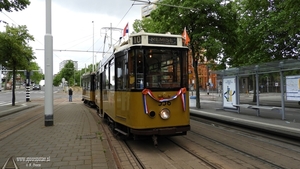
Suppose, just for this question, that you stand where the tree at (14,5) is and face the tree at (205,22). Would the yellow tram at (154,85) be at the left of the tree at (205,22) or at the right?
right

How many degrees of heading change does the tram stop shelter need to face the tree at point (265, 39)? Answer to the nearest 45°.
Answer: approximately 135° to its right

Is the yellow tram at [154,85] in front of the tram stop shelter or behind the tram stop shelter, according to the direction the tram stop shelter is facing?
in front

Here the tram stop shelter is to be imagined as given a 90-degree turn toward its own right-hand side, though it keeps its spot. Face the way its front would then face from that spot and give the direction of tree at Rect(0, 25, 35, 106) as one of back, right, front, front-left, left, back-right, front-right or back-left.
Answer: front-left

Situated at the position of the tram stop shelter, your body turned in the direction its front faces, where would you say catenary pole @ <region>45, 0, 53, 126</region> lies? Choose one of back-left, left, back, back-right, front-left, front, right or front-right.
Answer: front

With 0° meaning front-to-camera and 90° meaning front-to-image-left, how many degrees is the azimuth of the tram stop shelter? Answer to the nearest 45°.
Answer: approximately 45°
